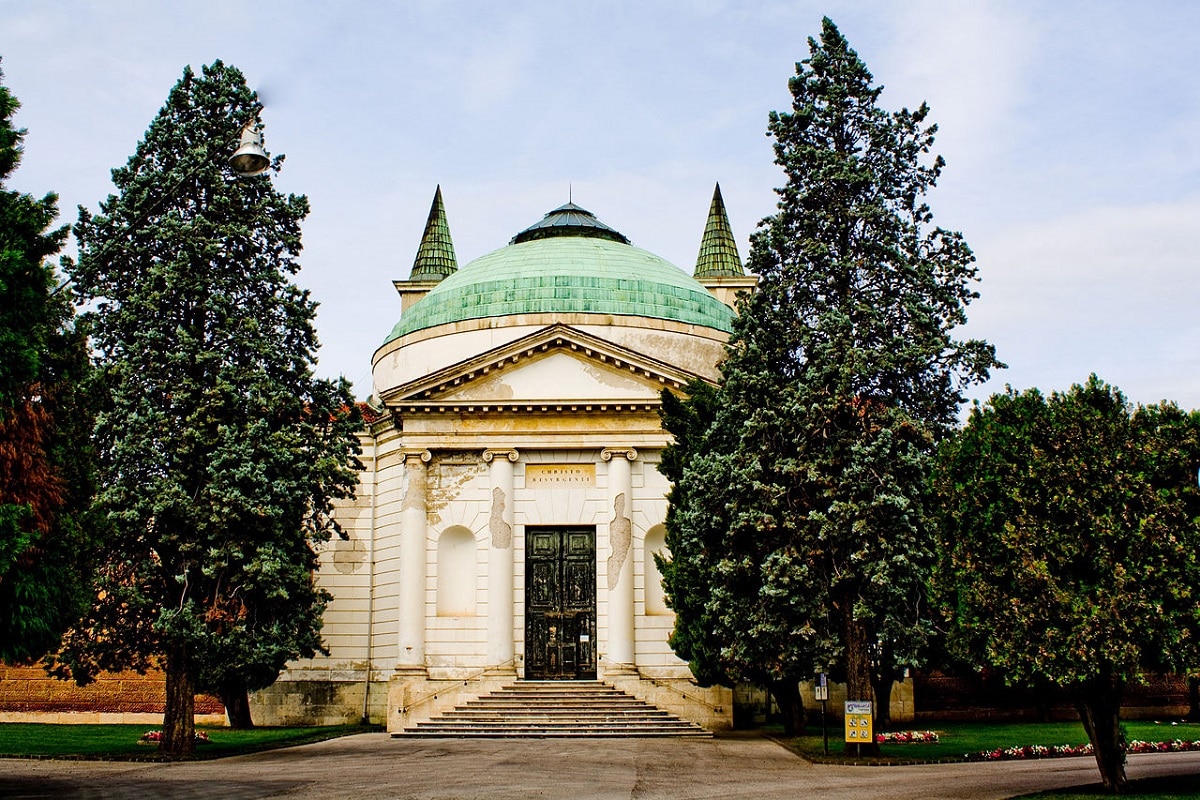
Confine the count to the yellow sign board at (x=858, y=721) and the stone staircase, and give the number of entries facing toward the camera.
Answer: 2

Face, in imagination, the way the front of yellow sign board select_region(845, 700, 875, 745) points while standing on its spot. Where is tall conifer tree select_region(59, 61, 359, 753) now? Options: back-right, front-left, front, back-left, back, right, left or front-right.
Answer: right

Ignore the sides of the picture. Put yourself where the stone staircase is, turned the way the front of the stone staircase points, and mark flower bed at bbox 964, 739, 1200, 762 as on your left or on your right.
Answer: on your left

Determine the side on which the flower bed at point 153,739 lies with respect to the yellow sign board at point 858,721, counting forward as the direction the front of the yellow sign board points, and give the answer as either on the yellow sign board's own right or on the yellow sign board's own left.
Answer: on the yellow sign board's own right

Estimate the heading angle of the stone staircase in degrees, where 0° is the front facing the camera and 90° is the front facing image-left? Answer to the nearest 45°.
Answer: approximately 0°

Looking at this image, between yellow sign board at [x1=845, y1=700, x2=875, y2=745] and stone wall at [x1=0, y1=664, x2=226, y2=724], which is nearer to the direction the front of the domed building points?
the yellow sign board

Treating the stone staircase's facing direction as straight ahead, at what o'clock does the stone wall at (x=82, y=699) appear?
The stone wall is roughly at 4 o'clock from the stone staircase.

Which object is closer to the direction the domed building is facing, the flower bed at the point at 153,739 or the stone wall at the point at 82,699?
the flower bed

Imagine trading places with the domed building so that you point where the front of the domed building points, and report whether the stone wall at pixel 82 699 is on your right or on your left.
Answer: on your right

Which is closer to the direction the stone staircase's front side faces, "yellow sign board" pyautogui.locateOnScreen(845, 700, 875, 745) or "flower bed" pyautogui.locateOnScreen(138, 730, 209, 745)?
the yellow sign board

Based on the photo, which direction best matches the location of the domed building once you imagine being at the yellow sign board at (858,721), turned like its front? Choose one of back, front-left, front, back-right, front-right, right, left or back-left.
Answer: back-right

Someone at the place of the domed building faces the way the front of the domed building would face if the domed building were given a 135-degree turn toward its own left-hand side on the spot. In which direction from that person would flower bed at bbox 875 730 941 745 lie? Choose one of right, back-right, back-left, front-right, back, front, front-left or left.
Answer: right

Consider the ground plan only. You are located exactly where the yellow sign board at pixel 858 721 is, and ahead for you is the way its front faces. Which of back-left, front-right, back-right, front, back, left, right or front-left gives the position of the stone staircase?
back-right
